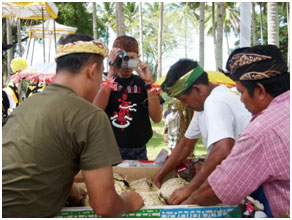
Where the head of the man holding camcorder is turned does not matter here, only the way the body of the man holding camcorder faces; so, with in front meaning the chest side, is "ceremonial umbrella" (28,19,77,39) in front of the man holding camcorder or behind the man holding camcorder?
behind

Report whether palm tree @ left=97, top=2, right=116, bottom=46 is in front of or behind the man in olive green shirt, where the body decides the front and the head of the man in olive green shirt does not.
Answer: in front

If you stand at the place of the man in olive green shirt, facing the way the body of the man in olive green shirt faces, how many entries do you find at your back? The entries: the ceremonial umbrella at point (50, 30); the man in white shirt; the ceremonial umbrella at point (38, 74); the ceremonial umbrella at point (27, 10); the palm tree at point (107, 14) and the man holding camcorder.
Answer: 0

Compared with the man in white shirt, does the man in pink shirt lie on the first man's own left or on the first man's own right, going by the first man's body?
on the first man's own left

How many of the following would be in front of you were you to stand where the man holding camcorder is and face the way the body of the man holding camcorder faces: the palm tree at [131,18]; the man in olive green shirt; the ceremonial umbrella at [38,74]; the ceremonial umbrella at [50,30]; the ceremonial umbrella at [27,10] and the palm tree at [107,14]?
1

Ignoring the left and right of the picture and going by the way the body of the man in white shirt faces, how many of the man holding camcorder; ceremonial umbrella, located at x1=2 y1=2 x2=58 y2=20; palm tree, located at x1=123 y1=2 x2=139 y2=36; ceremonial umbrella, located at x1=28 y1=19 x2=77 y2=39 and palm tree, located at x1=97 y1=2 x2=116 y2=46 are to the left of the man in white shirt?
0

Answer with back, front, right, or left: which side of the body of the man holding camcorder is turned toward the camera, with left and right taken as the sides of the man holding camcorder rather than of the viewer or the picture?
front

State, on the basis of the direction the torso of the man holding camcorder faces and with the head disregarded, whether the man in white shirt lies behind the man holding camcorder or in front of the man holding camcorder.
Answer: in front

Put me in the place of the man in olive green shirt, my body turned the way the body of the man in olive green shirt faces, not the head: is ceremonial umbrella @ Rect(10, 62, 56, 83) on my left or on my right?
on my left

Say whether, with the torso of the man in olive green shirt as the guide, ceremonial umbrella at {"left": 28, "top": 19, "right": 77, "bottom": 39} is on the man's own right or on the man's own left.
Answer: on the man's own left

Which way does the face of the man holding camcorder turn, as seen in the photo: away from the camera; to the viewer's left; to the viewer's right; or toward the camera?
toward the camera

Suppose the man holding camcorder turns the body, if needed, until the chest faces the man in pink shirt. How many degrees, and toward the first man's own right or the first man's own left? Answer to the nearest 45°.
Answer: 0° — they already face them

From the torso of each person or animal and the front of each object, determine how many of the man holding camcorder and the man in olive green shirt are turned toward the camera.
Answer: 1

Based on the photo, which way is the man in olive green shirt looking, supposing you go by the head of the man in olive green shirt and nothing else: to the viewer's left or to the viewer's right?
to the viewer's right

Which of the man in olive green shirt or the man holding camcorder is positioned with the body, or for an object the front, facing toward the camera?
the man holding camcorder

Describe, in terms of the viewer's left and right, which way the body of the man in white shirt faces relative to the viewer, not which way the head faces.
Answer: facing the viewer and to the left of the viewer

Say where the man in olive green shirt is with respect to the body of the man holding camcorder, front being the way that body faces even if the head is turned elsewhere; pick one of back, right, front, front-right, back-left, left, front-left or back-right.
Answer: front

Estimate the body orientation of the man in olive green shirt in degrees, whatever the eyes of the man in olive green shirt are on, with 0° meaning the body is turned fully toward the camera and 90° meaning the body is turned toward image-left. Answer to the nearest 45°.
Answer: approximately 225°
